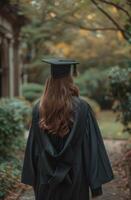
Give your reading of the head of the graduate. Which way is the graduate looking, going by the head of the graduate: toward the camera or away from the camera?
away from the camera

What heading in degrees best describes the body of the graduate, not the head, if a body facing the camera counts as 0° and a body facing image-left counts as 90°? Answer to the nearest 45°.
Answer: approximately 180°

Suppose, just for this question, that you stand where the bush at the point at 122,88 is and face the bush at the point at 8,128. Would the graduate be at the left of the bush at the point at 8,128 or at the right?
left

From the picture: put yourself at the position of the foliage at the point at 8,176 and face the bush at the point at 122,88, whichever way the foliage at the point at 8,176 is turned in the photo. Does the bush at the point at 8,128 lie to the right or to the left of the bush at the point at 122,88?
left

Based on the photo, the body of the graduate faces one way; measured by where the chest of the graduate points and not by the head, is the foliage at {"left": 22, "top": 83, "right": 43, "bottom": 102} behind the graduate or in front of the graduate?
in front

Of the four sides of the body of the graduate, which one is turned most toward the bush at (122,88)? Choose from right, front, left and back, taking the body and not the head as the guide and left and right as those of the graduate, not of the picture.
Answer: front

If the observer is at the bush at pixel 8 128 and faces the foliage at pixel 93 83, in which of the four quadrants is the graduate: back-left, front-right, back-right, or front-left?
back-right

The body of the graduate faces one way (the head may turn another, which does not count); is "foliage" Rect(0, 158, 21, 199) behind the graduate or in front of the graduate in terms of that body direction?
in front

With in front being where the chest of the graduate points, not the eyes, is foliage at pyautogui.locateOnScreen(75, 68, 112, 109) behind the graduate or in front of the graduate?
in front

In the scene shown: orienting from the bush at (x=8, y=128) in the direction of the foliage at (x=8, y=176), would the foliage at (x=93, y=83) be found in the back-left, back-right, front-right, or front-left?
back-left
